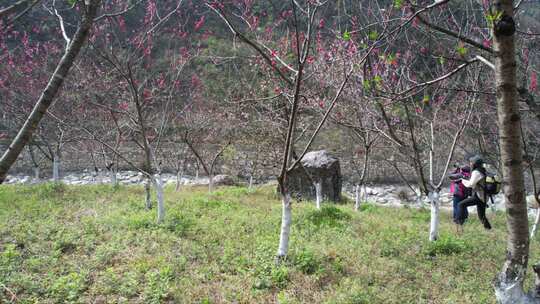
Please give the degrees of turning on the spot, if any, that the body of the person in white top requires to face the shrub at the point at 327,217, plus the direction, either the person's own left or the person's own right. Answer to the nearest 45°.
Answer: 0° — they already face it

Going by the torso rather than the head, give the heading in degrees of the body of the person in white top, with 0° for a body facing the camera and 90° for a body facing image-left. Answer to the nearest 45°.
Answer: approximately 90°

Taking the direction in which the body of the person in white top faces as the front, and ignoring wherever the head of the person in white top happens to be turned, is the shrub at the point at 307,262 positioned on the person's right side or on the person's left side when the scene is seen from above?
on the person's left side

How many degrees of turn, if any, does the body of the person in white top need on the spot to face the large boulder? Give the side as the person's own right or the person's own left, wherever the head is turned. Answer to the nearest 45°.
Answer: approximately 45° to the person's own right

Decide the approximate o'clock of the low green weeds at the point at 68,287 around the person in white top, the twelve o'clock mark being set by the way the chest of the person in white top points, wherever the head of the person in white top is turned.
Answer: The low green weeds is roughly at 10 o'clock from the person in white top.
